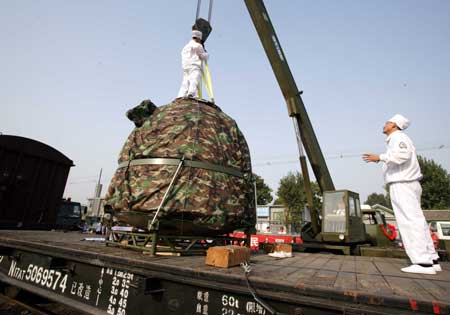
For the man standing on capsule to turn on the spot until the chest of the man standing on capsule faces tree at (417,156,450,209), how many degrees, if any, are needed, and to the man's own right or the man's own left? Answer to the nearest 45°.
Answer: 0° — they already face it

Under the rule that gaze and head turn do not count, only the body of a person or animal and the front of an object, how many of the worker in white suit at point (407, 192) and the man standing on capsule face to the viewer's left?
1

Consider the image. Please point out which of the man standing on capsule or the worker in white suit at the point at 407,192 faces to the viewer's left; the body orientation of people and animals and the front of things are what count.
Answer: the worker in white suit

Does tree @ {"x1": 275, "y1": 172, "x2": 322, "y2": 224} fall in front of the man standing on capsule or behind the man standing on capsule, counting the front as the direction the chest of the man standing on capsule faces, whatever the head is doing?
in front

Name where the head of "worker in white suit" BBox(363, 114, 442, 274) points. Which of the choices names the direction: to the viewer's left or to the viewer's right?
to the viewer's left

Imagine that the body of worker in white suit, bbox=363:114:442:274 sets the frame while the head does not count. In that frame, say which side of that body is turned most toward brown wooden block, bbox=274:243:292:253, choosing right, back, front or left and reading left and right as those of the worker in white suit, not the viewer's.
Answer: front

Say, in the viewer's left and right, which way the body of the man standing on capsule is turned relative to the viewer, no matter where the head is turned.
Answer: facing away from the viewer and to the right of the viewer

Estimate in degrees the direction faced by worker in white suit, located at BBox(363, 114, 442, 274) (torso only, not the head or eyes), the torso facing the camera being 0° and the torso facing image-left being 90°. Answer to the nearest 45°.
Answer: approximately 90°

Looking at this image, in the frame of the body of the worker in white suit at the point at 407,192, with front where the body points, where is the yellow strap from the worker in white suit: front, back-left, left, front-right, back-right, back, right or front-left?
front

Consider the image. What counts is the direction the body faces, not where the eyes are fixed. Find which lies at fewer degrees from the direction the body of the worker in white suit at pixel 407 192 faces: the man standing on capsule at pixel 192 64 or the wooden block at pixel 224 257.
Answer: the man standing on capsule
